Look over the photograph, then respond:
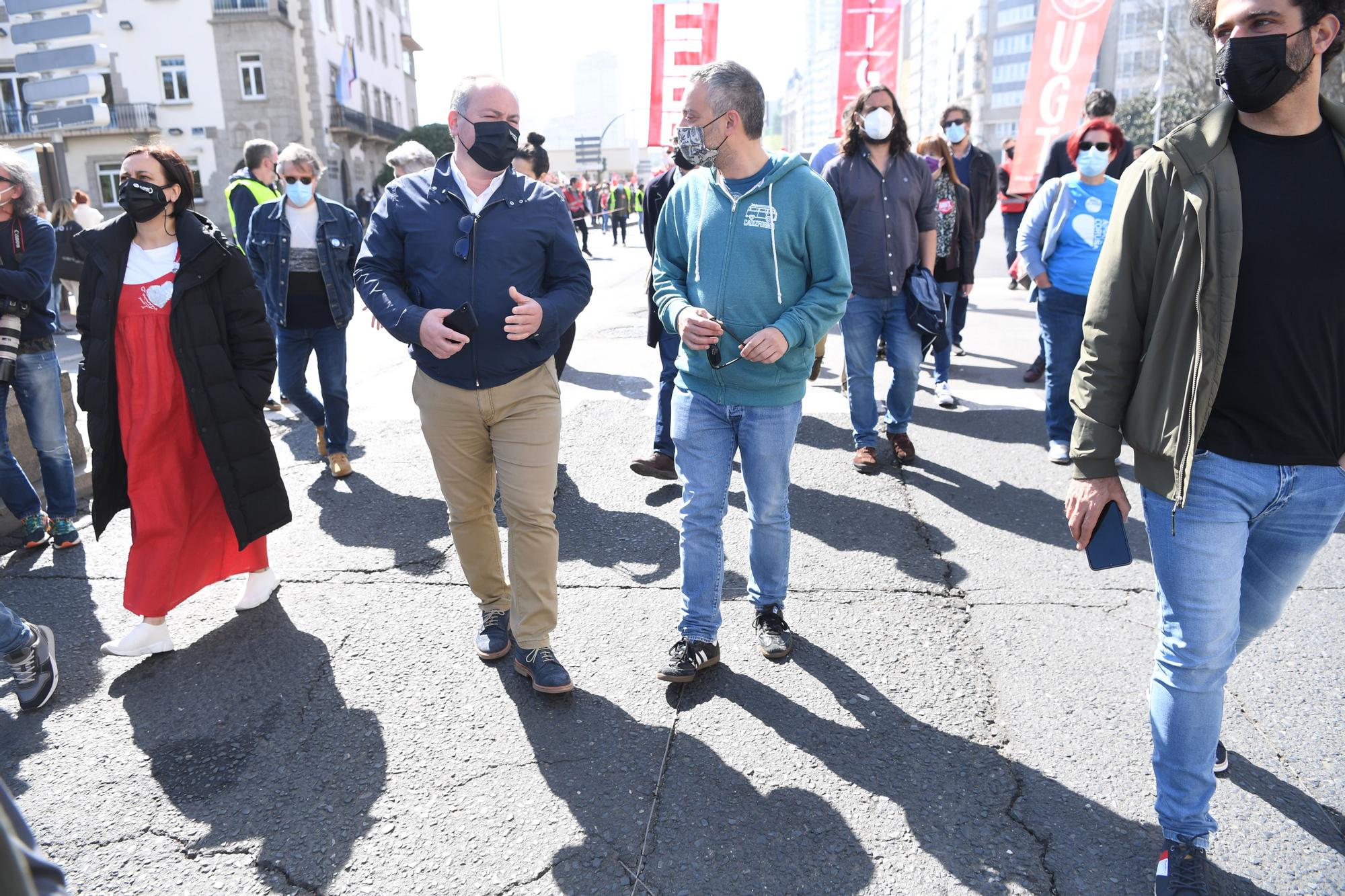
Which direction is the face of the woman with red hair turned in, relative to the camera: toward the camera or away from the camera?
toward the camera

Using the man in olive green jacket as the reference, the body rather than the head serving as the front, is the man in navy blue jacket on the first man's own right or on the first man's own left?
on the first man's own right

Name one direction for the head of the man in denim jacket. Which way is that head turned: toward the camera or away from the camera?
toward the camera

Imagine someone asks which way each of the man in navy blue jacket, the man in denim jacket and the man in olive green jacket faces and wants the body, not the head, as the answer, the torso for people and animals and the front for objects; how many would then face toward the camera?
3

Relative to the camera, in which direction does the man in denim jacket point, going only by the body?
toward the camera

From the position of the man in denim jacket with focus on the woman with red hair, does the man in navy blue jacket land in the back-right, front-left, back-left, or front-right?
front-right

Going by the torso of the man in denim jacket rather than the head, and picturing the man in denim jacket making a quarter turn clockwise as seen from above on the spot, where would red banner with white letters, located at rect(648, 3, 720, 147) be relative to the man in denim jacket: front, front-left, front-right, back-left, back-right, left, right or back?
back-right

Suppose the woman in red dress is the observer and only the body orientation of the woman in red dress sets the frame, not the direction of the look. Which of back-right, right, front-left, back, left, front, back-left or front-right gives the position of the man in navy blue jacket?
left

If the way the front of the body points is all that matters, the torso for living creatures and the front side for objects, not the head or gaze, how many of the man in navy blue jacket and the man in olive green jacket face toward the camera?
2

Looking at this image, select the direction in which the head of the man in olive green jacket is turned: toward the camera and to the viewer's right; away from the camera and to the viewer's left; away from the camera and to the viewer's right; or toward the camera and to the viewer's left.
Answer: toward the camera and to the viewer's left

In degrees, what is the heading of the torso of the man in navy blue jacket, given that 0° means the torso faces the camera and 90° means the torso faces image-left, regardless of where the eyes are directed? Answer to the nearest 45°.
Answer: approximately 0°

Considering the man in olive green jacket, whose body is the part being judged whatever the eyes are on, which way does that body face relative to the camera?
toward the camera

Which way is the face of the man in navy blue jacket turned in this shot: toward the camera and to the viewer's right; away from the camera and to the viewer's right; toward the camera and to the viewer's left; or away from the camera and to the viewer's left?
toward the camera and to the viewer's right
